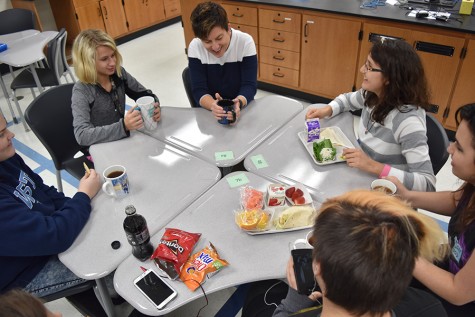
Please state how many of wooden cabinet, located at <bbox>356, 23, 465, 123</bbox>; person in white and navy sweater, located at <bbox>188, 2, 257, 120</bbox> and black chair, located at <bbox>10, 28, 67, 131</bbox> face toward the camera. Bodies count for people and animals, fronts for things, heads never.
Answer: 2

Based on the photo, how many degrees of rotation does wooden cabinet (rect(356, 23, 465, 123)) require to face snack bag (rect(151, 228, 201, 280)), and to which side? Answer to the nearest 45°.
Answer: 0° — it already faces it

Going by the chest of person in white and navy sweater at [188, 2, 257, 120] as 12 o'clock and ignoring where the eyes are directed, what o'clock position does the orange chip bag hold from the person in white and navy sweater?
The orange chip bag is roughly at 12 o'clock from the person in white and navy sweater.

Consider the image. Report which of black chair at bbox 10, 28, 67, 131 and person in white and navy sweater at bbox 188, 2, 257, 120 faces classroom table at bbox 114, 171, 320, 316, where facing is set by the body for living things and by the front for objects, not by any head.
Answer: the person in white and navy sweater

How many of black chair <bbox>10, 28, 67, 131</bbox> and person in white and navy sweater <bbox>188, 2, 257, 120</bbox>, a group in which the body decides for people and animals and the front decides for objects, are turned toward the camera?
1

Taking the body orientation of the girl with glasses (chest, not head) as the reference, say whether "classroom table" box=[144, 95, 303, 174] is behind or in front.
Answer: in front

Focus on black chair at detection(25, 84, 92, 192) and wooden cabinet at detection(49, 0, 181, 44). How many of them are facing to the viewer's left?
0

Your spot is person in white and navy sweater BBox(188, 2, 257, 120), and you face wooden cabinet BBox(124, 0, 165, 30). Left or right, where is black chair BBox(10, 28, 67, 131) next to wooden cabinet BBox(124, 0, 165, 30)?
left

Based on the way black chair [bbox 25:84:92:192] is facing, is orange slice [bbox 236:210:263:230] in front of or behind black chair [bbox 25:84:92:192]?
in front

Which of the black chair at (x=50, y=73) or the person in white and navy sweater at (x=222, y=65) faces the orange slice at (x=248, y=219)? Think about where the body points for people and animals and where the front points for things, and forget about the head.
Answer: the person in white and navy sweater

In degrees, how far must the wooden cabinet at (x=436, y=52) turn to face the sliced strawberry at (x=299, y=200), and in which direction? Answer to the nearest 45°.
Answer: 0° — it already faces it

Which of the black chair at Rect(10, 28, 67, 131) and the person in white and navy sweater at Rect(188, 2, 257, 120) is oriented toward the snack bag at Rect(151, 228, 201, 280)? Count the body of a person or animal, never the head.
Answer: the person in white and navy sweater

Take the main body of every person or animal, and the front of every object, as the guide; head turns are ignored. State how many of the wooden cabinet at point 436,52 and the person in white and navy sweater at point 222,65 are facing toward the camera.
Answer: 2

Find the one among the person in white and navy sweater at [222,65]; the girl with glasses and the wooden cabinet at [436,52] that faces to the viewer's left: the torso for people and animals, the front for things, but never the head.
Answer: the girl with glasses
